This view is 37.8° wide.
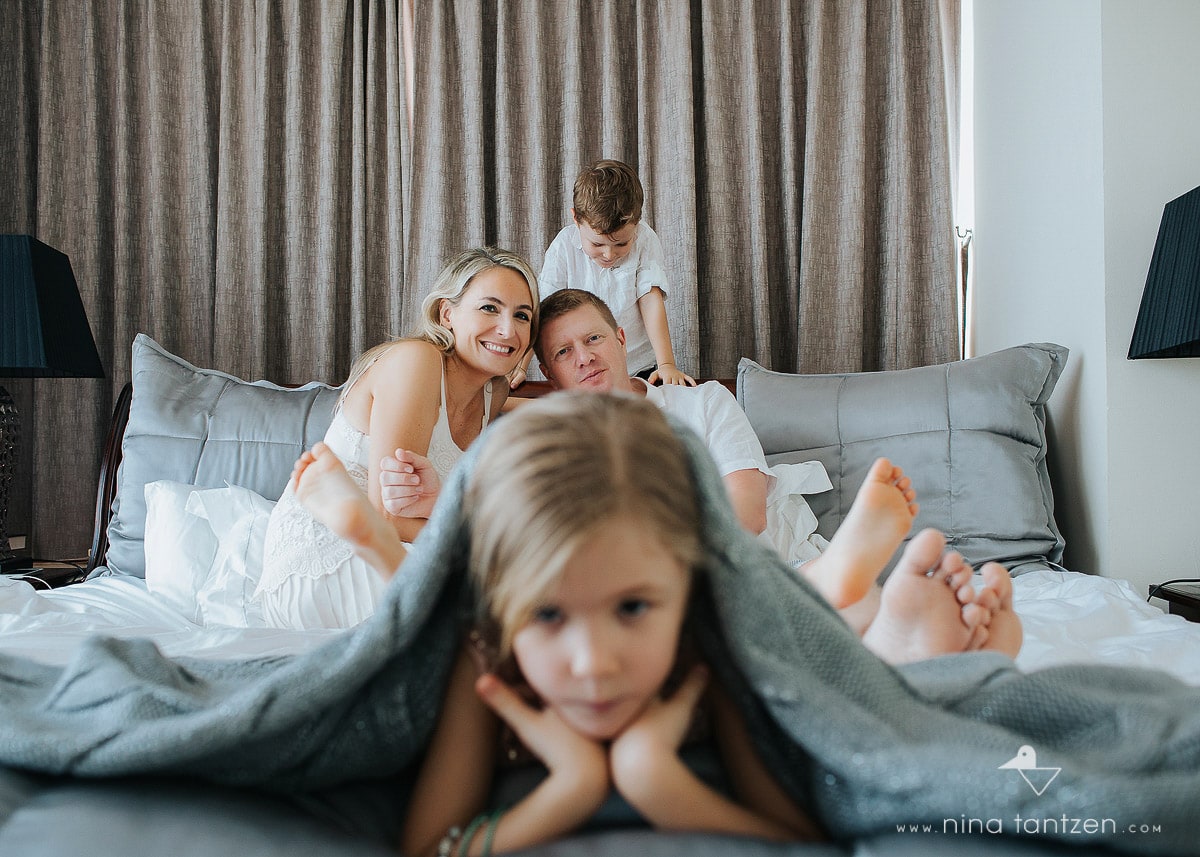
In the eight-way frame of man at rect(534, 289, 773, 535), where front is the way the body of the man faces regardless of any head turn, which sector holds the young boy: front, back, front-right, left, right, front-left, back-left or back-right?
back

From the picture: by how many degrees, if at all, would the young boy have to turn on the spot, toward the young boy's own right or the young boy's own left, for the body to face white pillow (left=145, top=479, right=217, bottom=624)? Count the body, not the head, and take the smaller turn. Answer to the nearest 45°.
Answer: approximately 45° to the young boy's own right

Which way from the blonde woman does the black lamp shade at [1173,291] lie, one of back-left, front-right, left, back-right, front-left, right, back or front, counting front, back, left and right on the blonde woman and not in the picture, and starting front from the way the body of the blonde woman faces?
front-left

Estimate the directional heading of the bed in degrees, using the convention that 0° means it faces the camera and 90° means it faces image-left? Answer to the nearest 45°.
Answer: approximately 0°

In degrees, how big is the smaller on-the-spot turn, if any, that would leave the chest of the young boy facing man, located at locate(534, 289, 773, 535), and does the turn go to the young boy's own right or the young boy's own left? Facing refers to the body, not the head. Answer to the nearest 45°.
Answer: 0° — they already face them
